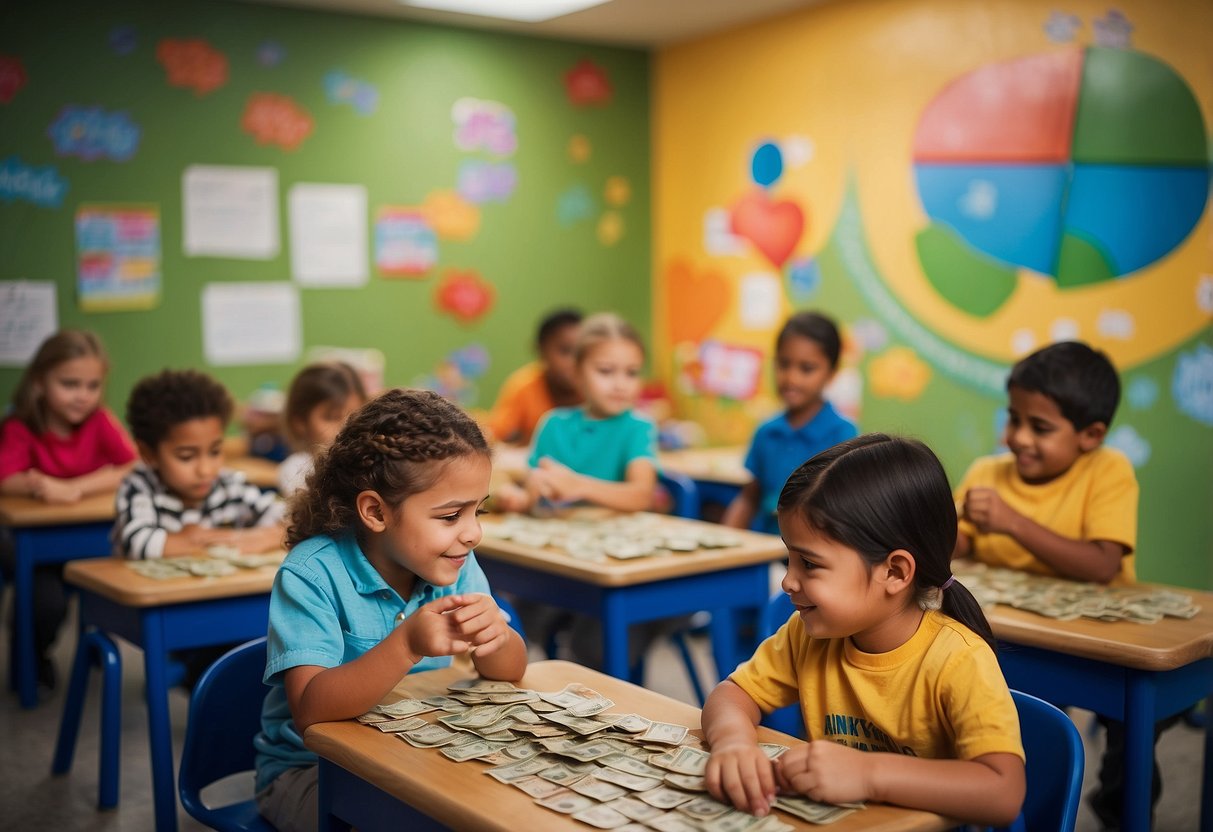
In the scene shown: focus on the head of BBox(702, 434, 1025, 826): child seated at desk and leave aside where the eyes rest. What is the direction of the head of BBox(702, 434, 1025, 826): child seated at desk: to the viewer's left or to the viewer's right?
to the viewer's left

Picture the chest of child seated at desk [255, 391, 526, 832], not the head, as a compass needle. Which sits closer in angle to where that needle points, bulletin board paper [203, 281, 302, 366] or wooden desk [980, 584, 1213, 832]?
the wooden desk

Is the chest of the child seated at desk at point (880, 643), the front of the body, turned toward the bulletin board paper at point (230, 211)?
no

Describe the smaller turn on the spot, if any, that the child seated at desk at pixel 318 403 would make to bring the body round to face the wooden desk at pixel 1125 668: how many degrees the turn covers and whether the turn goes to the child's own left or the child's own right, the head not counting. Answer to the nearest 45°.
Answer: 0° — they already face it

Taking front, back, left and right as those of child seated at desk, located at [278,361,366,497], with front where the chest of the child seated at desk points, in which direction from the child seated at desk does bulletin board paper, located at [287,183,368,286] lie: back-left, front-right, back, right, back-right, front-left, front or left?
back-left

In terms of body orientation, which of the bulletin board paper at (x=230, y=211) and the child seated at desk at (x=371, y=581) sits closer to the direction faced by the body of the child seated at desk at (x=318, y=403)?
the child seated at desk

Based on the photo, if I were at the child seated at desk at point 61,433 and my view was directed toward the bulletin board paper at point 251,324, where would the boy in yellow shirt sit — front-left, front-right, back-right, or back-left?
back-right

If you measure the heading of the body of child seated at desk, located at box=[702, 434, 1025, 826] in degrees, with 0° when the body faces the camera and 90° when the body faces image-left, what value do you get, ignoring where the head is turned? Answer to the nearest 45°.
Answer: approximately 45°

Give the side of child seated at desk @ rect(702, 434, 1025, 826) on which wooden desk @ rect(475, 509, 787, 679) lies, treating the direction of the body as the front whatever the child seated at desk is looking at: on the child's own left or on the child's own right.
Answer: on the child's own right

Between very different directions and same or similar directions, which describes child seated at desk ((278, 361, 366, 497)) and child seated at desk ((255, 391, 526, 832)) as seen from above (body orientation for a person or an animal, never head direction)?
same or similar directions

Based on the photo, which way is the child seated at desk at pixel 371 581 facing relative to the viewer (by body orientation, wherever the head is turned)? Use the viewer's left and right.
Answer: facing the viewer and to the right of the viewer

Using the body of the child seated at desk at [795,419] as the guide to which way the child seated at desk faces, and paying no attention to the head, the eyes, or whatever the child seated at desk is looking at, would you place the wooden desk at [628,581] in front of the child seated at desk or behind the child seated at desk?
in front

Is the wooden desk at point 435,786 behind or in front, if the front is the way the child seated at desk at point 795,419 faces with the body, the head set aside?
in front

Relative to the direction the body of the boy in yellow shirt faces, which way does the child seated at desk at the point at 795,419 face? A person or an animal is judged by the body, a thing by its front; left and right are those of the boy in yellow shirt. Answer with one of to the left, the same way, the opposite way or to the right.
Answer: the same way

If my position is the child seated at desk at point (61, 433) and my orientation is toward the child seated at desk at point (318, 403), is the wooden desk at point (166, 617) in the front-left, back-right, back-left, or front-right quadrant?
front-right
